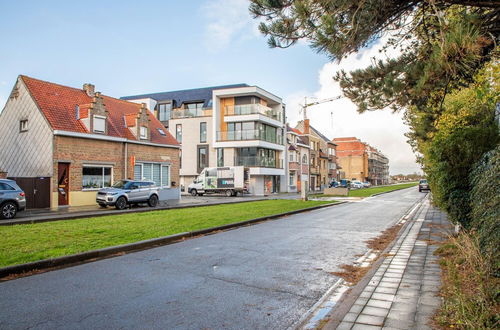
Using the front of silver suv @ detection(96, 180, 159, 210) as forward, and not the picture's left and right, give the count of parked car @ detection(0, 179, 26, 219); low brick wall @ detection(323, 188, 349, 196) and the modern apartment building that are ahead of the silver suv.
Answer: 1

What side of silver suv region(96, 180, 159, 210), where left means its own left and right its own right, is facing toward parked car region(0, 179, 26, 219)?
front

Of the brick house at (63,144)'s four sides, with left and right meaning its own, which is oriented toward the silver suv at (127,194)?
front

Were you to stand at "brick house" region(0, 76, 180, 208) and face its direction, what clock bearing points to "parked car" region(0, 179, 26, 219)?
The parked car is roughly at 2 o'clock from the brick house.

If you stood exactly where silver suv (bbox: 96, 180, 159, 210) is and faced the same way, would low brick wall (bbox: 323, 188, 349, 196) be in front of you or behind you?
behind

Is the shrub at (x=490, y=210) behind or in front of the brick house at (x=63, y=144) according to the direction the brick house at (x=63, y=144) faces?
in front

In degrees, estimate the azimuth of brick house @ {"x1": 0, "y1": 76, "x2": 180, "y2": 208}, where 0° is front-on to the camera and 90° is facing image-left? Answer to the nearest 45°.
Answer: approximately 315°

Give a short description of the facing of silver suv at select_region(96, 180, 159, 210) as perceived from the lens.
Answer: facing the viewer and to the left of the viewer

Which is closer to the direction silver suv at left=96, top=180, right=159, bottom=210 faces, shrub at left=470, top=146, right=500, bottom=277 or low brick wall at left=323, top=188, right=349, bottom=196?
the shrub

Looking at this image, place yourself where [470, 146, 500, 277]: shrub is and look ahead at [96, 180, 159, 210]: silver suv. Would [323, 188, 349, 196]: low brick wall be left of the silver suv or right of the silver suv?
right

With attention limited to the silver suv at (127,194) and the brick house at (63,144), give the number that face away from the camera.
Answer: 0

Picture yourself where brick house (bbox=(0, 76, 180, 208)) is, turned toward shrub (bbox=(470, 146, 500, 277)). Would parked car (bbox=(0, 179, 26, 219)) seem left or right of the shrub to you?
right

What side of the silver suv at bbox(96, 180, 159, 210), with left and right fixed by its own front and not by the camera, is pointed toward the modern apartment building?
back

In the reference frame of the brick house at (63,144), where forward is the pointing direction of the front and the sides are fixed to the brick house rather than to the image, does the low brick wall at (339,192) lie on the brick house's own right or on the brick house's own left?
on the brick house's own left
